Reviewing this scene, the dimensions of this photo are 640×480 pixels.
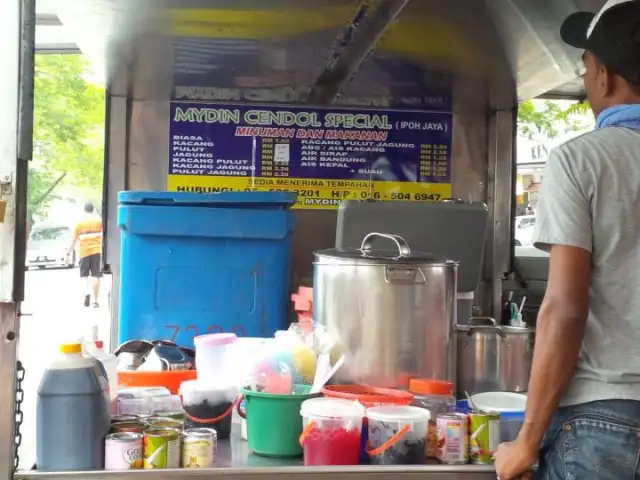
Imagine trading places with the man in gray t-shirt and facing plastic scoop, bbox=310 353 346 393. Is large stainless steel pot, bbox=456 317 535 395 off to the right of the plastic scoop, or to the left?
right

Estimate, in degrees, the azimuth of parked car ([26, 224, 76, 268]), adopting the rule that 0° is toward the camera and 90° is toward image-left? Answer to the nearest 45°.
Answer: approximately 45°

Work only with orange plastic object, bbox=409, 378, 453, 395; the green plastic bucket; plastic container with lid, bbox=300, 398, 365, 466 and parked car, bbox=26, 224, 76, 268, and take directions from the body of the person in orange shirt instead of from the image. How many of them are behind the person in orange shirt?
3

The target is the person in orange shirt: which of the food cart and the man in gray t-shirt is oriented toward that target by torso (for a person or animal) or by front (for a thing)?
the man in gray t-shirt

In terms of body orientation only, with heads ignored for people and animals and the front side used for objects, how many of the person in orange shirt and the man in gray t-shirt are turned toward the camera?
0

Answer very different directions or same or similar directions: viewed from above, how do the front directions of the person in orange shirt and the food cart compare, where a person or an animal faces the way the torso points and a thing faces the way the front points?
very different directions

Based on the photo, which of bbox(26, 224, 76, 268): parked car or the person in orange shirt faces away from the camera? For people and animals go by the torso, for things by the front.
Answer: the person in orange shirt

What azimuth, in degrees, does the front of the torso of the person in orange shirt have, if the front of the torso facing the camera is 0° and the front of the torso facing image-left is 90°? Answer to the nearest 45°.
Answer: approximately 180°

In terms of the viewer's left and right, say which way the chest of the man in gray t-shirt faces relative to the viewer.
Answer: facing away from the viewer and to the left of the viewer

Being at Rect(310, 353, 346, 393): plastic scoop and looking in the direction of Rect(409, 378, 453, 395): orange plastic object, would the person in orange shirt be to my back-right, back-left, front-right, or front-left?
back-left

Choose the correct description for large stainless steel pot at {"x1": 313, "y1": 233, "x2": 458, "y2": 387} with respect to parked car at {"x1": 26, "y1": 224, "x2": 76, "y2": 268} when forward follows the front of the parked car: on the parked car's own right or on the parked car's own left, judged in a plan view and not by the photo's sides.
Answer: on the parked car's own left

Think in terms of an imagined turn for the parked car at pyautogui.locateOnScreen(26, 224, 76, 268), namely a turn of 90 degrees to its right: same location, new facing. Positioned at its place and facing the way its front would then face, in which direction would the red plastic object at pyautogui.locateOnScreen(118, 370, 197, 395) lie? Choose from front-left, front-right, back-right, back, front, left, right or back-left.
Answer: back-left

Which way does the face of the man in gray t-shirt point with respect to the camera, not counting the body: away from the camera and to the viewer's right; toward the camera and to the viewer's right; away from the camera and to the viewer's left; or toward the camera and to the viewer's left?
away from the camera and to the viewer's left

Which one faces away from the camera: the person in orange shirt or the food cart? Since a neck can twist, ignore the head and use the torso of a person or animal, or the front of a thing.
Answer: the person in orange shirt
